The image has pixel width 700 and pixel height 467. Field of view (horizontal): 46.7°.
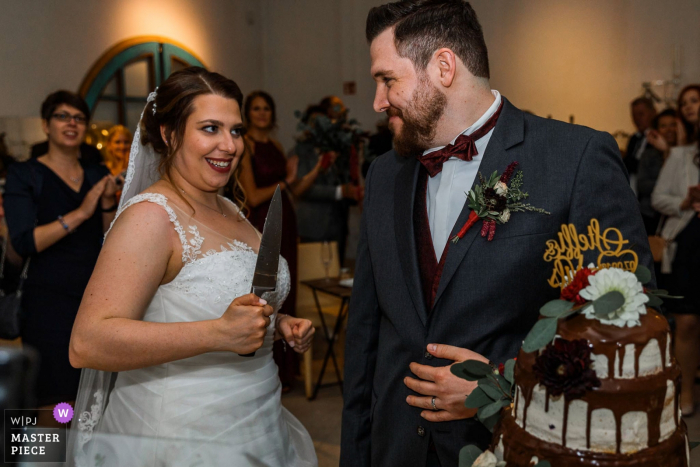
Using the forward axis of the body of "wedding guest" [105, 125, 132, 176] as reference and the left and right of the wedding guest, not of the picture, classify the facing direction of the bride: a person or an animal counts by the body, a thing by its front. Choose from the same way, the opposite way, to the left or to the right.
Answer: the same way

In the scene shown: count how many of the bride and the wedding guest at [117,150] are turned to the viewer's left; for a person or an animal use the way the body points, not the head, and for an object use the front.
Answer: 0

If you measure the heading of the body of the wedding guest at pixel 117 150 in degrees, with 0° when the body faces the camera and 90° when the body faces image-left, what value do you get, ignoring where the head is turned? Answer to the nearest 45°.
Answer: approximately 315°

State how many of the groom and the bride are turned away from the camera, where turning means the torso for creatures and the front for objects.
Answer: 0

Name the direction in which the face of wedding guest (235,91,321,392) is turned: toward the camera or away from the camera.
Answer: toward the camera

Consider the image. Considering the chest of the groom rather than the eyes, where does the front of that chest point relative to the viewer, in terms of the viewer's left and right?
facing the viewer and to the left of the viewer

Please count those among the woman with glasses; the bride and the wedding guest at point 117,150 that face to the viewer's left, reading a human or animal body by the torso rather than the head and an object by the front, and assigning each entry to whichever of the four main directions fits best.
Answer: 0

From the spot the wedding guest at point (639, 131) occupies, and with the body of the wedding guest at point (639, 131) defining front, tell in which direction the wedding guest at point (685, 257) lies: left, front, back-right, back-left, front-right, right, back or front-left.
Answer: front-left

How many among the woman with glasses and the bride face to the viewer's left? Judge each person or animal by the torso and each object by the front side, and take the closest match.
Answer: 0

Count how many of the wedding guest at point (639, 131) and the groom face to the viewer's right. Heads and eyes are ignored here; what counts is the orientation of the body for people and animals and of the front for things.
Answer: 0

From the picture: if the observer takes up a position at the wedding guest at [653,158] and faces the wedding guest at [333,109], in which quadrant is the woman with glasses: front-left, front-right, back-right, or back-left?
front-left

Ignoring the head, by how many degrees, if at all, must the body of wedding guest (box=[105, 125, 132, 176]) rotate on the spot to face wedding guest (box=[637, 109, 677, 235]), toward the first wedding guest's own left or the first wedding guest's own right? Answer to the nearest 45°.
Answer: approximately 45° to the first wedding guest's own left

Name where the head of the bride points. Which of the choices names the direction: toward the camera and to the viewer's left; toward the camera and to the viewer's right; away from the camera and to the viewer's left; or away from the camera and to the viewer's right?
toward the camera and to the viewer's right

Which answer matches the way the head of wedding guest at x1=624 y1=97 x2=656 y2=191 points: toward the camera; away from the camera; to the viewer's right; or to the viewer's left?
toward the camera

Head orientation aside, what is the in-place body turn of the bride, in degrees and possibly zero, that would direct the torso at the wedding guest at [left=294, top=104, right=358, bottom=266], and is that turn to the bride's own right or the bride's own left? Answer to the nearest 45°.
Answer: approximately 135° to the bride's own left

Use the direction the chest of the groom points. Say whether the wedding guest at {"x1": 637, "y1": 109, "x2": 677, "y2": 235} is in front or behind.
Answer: behind

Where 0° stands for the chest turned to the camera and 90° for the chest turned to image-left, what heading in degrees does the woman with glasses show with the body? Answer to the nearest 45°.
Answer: approximately 315°
